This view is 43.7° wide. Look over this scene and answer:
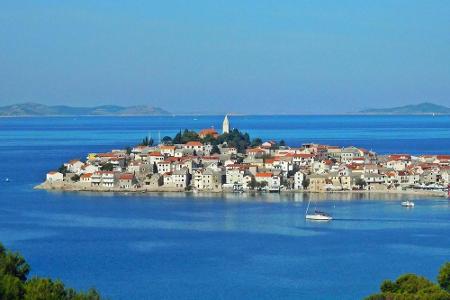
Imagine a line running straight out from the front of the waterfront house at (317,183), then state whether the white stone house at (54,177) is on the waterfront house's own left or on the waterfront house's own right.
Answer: on the waterfront house's own right

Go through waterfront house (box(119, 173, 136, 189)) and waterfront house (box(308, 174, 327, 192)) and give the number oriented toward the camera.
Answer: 2

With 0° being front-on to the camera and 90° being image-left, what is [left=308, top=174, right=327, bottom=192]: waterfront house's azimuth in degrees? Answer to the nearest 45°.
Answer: approximately 0°

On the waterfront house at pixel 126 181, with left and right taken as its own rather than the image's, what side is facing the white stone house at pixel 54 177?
right

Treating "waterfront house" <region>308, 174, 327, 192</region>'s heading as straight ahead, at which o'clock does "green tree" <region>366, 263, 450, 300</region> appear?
The green tree is roughly at 12 o'clock from the waterfront house.

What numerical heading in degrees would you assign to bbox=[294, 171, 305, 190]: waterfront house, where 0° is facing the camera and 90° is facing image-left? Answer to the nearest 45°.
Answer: approximately 0°

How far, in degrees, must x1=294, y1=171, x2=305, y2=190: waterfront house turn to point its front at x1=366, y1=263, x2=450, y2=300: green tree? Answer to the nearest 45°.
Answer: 0° — it already faces it
